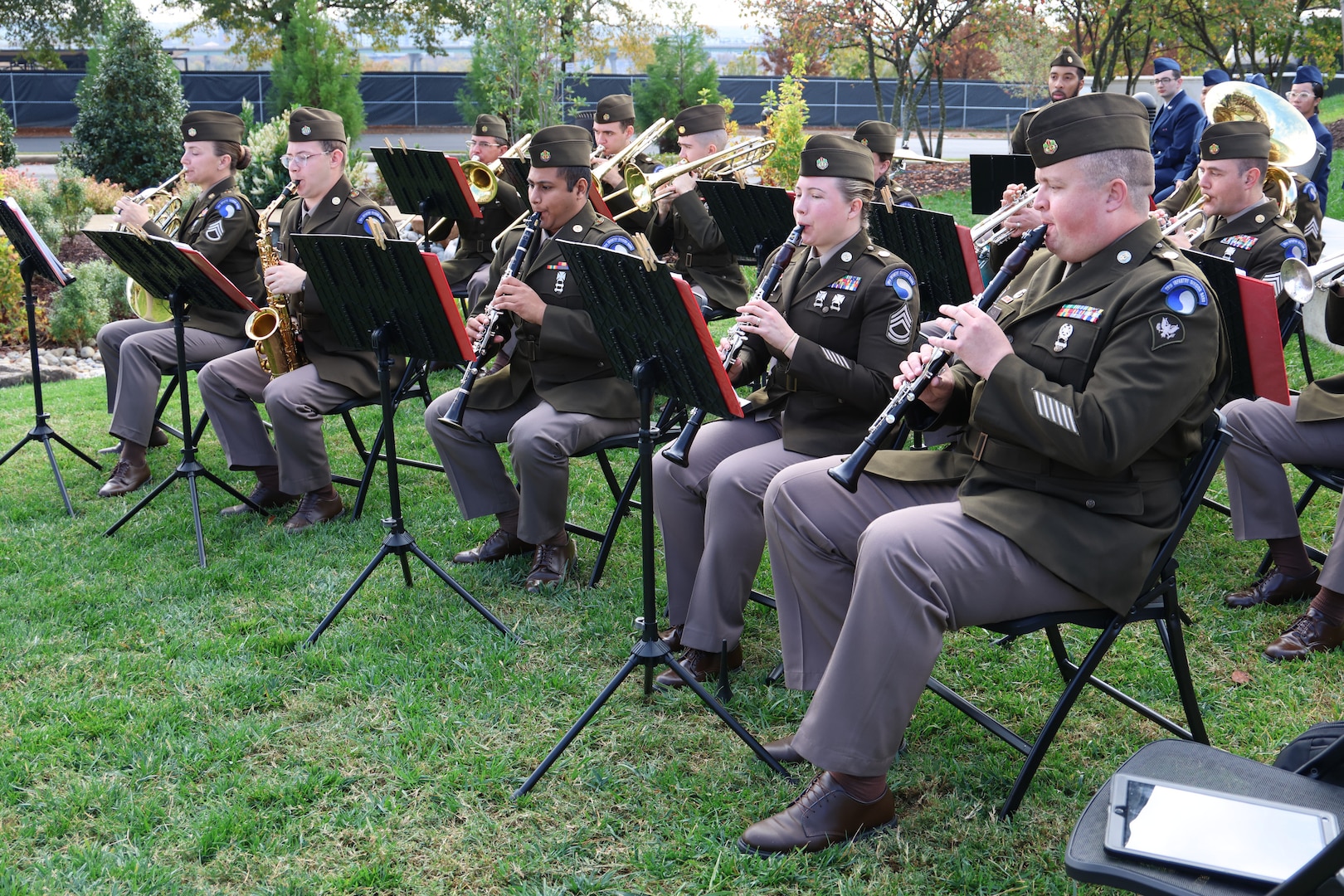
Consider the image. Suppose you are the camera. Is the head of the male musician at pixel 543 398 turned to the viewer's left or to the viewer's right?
to the viewer's left

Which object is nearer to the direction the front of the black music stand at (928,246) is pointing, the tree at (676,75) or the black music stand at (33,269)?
the tree

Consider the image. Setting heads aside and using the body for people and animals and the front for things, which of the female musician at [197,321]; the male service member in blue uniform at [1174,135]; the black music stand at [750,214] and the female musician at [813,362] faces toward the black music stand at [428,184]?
the male service member in blue uniform

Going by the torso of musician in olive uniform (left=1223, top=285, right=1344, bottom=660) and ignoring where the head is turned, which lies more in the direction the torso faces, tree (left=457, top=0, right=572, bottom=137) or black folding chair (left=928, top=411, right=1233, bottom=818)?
the black folding chair

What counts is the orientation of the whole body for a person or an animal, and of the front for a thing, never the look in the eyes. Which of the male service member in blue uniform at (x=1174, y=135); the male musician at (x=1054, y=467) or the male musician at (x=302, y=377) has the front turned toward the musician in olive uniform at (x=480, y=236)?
the male service member in blue uniform at (x=1174, y=135)

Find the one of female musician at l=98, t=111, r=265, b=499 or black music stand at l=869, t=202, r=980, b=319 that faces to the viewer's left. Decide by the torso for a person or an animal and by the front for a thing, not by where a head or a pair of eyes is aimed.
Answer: the female musician

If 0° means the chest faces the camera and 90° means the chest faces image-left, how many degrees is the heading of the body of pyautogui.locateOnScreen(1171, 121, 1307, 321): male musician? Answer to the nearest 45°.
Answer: approximately 45°

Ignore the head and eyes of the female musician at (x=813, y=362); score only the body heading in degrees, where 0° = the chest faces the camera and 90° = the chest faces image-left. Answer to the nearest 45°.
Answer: approximately 45°

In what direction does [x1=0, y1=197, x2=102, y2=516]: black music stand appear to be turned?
to the viewer's right

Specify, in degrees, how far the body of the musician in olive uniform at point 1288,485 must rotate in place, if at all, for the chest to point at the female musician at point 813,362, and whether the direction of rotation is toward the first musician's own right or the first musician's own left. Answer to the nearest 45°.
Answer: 0° — they already face them

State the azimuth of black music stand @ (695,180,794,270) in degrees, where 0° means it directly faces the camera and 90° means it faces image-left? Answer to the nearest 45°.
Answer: approximately 225°

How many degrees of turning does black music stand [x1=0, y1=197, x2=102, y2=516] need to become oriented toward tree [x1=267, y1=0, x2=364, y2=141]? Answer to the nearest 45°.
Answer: approximately 90° to its left
